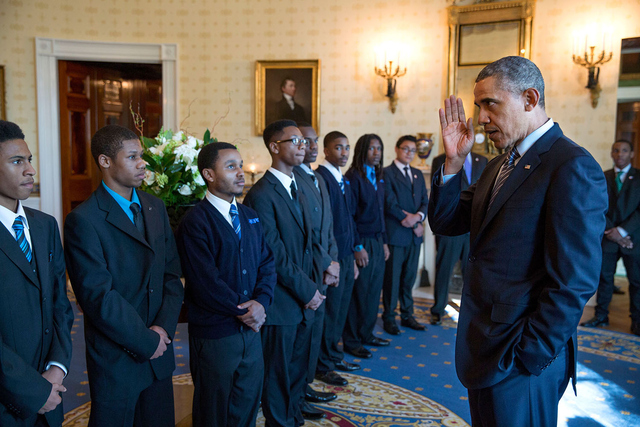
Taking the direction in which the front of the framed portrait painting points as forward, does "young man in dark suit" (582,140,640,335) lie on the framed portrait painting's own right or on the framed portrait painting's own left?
on the framed portrait painting's own left

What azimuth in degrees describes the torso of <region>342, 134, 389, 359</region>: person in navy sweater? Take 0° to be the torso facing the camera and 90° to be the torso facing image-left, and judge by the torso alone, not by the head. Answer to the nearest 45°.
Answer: approximately 315°

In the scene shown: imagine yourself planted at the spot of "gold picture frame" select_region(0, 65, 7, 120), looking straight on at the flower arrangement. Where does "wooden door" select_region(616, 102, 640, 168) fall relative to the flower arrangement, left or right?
left

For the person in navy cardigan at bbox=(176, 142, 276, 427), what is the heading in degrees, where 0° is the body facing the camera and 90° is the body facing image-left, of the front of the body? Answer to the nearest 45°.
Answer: approximately 315°

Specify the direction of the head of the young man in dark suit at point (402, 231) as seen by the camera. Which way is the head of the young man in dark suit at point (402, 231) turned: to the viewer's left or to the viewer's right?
to the viewer's right

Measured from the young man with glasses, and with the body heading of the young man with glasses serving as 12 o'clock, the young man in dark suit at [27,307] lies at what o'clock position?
The young man in dark suit is roughly at 3 o'clock from the young man with glasses.

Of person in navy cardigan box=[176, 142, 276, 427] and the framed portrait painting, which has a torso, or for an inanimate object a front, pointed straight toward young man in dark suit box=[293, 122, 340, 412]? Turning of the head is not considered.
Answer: the framed portrait painting

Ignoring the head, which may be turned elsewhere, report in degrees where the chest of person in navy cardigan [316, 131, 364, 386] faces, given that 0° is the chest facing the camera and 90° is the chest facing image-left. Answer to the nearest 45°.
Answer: approximately 315°

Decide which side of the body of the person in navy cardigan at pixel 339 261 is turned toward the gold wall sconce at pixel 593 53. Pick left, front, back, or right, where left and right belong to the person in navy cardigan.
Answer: left

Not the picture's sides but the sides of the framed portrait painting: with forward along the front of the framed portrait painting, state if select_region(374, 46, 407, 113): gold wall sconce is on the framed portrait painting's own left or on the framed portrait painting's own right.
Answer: on the framed portrait painting's own left
